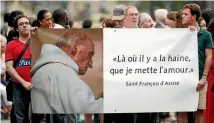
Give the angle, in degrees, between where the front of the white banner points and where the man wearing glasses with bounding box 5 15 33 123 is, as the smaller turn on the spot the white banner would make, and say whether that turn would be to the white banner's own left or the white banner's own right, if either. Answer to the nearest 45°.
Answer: approximately 90° to the white banner's own right

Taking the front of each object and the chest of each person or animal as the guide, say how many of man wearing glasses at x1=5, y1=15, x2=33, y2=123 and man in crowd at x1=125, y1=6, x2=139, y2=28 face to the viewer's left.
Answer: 0

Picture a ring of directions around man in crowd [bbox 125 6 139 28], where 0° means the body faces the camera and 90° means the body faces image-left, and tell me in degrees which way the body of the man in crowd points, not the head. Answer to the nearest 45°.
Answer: approximately 315°

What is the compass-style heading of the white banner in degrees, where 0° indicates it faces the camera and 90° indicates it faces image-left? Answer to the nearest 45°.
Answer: approximately 0°

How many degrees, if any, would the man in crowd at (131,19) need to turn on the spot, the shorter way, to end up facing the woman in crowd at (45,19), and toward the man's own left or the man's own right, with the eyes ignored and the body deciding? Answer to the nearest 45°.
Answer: approximately 135° to the man's own right

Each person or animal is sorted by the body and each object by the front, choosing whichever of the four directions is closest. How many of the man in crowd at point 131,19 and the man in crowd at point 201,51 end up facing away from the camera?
0
